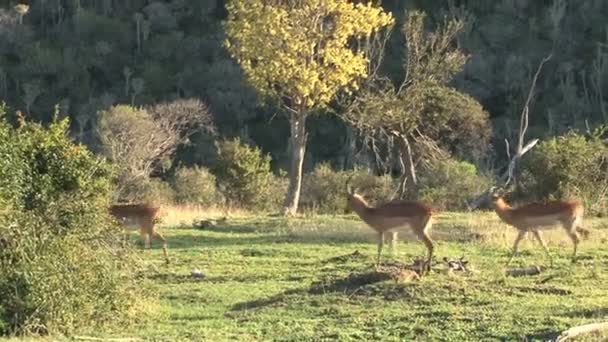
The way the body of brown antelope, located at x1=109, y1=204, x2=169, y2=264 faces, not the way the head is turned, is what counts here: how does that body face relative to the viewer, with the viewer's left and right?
facing to the left of the viewer

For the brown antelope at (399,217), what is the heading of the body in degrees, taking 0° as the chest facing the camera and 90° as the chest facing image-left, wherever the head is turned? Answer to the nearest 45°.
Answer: approximately 90°

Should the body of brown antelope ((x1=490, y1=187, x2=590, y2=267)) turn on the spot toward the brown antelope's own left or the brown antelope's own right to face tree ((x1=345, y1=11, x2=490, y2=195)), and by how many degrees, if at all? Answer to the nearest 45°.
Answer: approximately 90° to the brown antelope's own right

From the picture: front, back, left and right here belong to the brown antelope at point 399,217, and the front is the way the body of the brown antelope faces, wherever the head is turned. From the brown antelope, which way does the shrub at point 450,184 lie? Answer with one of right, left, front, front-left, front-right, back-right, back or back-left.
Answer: right

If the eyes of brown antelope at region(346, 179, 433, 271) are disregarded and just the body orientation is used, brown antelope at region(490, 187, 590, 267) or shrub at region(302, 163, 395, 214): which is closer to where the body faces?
the shrub

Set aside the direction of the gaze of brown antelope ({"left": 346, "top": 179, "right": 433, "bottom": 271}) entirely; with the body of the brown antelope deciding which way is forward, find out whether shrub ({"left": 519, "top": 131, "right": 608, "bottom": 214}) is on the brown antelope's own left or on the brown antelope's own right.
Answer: on the brown antelope's own right

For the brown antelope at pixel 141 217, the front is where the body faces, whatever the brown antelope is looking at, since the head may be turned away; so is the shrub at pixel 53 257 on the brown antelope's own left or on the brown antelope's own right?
on the brown antelope's own left

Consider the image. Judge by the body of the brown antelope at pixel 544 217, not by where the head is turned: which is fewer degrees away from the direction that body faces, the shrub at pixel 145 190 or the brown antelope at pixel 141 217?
the brown antelope

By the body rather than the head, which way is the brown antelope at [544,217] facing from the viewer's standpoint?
to the viewer's left

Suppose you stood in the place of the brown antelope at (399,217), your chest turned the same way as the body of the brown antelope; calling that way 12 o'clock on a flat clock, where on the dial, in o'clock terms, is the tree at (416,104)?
The tree is roughly at 3 o'clock from the brown antelope.
